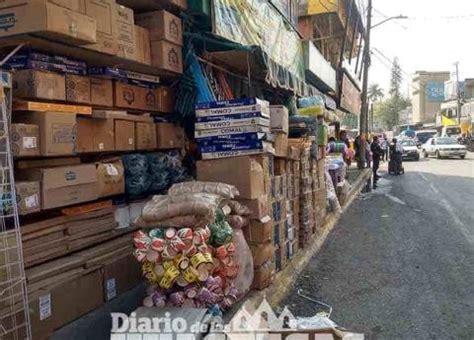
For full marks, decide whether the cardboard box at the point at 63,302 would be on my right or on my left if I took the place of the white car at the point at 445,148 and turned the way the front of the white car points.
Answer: on my right

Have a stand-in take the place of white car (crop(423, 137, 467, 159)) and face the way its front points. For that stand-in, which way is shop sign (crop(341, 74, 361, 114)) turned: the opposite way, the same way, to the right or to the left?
the same way

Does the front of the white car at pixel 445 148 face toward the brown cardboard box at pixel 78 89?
no

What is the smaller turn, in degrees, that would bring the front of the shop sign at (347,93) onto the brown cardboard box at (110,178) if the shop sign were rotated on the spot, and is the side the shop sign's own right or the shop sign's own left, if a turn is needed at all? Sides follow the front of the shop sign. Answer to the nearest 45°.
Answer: approximately 45° to the shop sign's own right

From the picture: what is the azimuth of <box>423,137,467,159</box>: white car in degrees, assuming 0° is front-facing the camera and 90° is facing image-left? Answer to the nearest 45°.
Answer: approximately 315°

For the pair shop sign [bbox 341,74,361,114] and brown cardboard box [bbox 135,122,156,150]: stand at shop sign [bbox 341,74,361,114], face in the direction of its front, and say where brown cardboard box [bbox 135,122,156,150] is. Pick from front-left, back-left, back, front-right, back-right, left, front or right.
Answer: front-right

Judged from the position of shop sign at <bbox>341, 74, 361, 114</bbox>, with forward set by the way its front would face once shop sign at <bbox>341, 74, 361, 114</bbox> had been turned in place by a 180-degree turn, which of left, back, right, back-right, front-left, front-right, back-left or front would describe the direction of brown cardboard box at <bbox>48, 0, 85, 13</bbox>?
back-left

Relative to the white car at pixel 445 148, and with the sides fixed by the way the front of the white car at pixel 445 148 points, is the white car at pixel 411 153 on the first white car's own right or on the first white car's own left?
on the first white car's own right

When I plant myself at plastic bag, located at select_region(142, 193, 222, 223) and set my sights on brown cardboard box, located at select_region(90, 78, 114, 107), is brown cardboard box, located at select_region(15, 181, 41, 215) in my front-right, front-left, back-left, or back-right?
front-left

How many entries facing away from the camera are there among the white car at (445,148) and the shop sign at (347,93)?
0

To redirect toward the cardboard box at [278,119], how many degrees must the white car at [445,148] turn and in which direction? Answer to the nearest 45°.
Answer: approximately 45° to its right

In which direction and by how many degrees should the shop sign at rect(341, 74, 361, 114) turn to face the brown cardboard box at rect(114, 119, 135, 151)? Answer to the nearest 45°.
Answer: approximately 45° to its right

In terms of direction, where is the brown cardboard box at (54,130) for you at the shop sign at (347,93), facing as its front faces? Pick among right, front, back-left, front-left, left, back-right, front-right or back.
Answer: front-right
